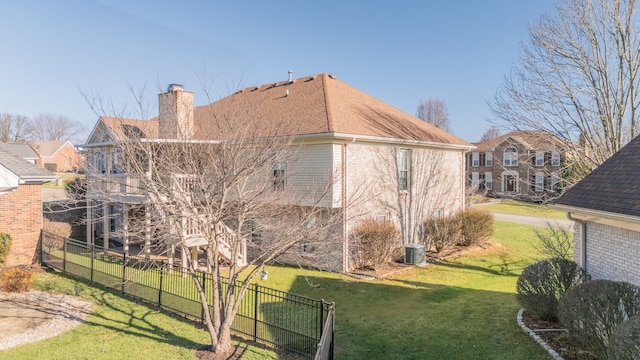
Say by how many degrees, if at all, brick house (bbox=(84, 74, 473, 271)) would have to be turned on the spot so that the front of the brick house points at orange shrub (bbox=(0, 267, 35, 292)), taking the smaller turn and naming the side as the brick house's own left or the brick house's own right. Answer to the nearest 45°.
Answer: approximately 135° to the brick house's own left

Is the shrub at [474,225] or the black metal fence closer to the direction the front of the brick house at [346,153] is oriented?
the shrub

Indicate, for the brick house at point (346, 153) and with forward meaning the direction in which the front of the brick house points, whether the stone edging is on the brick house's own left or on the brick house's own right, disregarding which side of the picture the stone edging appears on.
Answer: on the brick house's own right

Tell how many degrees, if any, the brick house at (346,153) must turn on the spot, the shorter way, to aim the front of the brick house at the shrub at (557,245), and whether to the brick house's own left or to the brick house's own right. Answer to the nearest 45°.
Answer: approximately 90° to the brick house's own right

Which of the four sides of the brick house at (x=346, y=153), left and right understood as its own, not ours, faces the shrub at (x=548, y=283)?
right

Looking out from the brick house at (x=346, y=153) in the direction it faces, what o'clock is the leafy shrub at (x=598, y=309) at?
The leafy shrub is roughly at 4 o'clock from the brick house.

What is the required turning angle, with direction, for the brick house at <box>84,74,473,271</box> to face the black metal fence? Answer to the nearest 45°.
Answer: approximately 180°

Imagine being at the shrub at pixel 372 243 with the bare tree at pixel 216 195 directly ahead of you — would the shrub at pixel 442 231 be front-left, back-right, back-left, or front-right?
back-left

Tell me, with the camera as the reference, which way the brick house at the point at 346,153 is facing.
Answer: facing away from the viewer and to the right of the viewer

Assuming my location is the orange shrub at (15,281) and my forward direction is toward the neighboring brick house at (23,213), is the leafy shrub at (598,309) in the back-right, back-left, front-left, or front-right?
back-right
